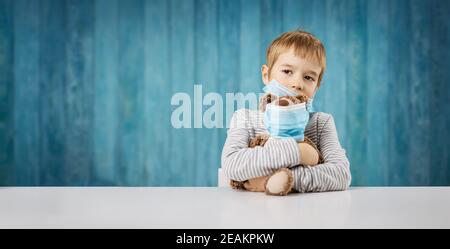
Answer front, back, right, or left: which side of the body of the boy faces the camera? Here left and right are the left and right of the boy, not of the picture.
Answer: front
